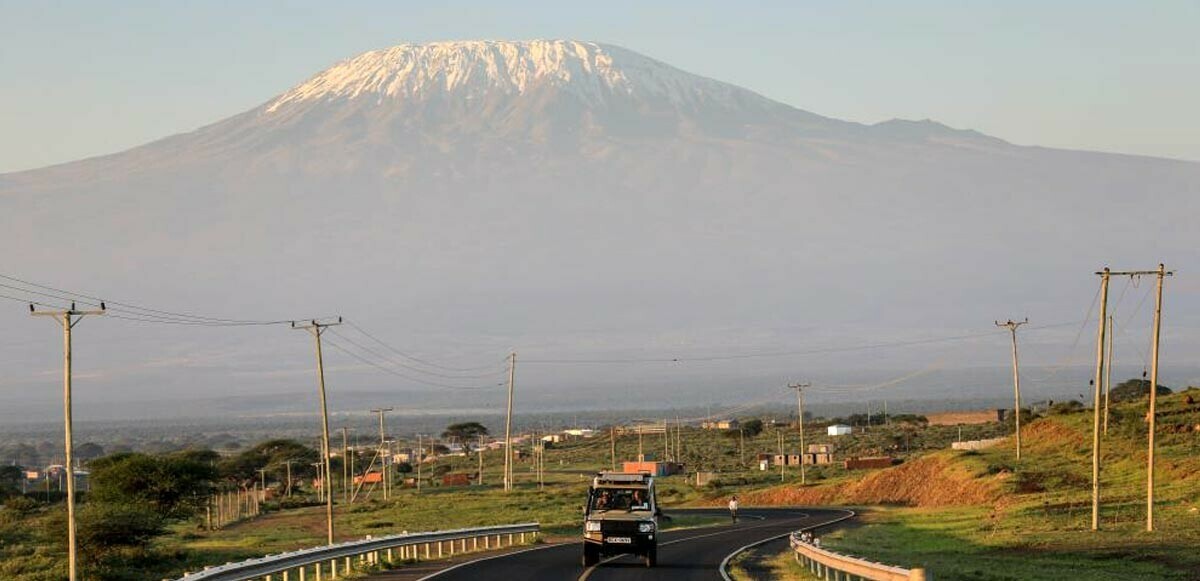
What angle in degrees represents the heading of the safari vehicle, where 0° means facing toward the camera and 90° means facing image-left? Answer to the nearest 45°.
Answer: approximately 0°

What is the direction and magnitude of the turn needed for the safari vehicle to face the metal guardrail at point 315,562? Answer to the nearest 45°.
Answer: approximately 45° to its right

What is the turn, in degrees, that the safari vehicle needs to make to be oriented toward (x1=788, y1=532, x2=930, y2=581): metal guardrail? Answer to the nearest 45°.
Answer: approximately 45° to its left
